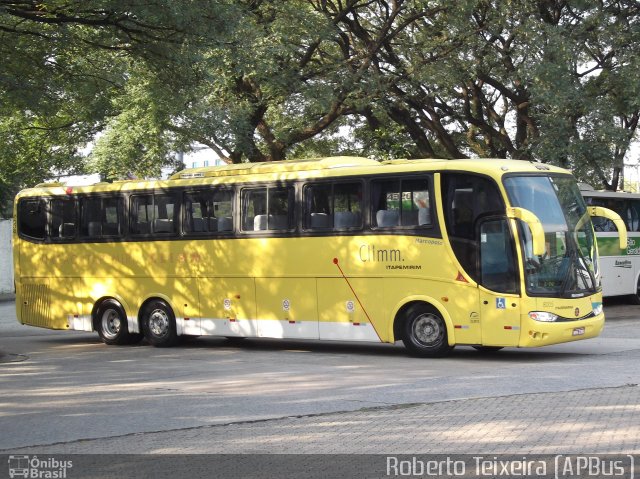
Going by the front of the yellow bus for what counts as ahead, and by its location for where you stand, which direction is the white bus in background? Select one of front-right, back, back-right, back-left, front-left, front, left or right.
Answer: left

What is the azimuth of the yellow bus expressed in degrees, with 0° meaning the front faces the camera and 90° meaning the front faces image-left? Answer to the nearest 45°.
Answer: approximately 315°
